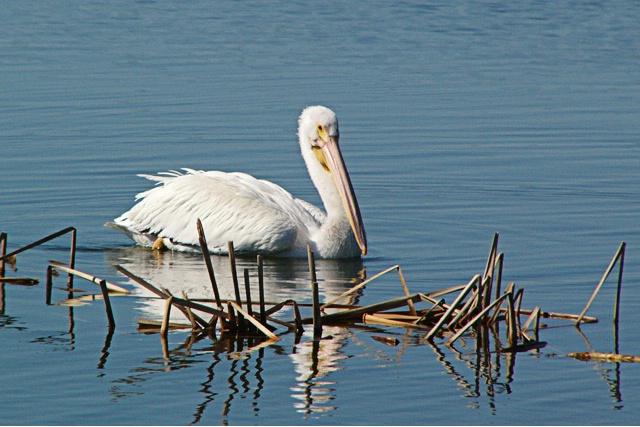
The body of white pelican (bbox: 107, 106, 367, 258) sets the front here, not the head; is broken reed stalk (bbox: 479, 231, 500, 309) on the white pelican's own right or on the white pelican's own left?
on the white pelican's own right

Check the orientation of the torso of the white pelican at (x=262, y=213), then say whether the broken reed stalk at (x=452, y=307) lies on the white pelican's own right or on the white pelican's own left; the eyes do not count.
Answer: on the white pelican's own right

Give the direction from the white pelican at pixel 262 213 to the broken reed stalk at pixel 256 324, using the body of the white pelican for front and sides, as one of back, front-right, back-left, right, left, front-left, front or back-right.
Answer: right

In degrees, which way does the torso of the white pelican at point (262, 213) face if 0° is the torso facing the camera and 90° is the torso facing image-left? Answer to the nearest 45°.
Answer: approximately 270°

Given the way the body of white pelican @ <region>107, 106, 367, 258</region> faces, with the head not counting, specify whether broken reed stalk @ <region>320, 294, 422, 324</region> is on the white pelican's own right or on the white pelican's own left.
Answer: on the white pelican's own right

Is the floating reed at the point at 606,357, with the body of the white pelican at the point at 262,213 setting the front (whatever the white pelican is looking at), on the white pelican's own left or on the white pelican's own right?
on the white pelican's own right

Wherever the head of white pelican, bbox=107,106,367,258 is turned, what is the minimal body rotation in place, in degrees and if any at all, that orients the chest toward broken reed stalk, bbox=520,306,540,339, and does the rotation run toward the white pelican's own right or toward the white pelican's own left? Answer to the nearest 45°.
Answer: approximately 45° to the white pelican's own right

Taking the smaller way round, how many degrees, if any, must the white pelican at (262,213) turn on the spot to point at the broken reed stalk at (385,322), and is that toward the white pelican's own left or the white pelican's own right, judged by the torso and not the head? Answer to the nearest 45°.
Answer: approximately 90° to the white pelican's own right

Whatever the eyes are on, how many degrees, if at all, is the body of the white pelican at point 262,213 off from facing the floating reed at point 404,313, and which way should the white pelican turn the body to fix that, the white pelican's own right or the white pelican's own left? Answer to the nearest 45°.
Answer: approximately 90° to the white pelican's own right
